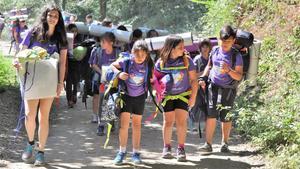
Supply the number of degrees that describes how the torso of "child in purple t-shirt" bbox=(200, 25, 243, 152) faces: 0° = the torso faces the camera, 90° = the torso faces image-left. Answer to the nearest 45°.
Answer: approximately 45°

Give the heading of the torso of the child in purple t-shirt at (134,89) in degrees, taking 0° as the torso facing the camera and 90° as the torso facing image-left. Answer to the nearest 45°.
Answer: approximately 0°

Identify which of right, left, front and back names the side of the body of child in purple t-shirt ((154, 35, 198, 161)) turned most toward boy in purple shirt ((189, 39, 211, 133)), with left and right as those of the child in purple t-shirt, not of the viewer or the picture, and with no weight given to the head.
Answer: back

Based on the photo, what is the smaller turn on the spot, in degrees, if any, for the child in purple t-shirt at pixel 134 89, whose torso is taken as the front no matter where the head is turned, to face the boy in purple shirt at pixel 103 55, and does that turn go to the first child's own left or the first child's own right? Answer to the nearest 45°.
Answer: approximately 180°

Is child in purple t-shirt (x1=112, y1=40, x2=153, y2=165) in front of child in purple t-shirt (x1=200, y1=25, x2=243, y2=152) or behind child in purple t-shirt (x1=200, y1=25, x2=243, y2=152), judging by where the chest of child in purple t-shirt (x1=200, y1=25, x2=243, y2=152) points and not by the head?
in front

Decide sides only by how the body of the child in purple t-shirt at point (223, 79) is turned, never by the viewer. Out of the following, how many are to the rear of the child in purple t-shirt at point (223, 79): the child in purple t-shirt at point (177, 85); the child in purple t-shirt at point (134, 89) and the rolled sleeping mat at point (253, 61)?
1

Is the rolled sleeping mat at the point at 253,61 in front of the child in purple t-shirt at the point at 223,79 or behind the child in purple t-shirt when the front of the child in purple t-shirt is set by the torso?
behind

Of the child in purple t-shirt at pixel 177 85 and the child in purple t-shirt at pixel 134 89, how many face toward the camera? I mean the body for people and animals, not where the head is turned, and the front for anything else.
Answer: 2

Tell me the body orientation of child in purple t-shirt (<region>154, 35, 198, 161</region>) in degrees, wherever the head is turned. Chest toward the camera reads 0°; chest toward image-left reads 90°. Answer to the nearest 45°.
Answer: approximately 0°

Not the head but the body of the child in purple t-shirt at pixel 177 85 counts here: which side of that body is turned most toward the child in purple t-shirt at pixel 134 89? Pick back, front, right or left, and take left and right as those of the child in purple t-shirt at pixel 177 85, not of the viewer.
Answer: right
